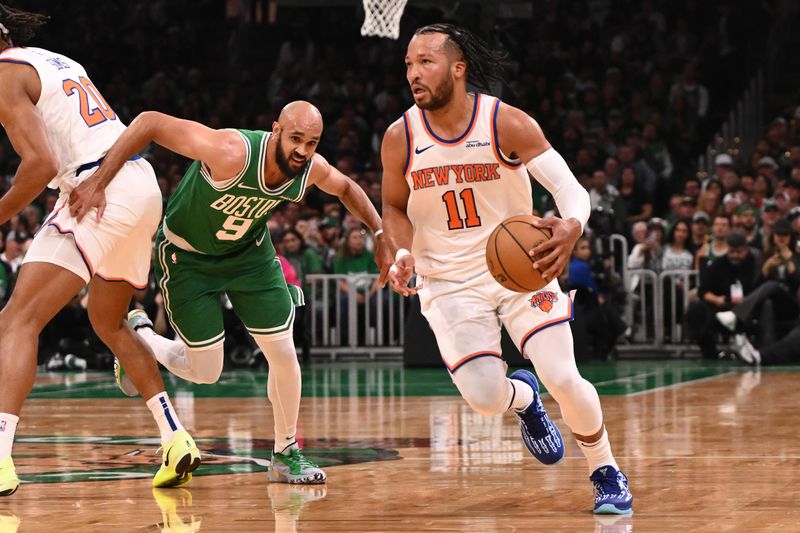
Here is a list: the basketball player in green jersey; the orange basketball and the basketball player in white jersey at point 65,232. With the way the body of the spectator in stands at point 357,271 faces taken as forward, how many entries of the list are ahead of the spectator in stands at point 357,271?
3

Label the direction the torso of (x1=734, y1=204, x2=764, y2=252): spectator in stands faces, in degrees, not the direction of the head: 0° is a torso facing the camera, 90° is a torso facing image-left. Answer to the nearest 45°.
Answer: approximately 0°

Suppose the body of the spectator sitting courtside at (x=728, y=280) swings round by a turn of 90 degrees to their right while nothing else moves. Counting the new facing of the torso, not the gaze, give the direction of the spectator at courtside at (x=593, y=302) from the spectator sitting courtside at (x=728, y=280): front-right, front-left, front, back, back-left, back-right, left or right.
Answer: front-left

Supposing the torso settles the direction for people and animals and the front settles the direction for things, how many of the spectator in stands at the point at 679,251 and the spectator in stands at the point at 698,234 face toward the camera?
2

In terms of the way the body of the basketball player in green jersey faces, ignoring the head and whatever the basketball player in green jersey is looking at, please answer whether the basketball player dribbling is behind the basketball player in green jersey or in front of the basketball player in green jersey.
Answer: in front

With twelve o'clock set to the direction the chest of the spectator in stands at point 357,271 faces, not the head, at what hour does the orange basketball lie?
The orange basketball is roughly at 12 o'clock from the spectator in stands.

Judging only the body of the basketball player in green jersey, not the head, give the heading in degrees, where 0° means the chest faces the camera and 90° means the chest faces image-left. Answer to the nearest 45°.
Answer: approximately 315°

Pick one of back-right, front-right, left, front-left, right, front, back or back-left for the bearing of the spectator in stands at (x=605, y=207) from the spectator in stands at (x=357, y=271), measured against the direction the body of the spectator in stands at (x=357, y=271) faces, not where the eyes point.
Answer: left

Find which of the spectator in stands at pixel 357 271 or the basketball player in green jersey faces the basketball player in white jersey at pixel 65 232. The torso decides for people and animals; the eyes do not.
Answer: the spectator in stands

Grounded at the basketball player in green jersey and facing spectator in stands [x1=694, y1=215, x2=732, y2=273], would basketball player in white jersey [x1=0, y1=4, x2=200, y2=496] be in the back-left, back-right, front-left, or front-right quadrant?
back-left

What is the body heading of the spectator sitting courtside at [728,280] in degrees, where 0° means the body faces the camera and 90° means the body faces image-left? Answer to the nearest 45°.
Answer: approximately 45°
